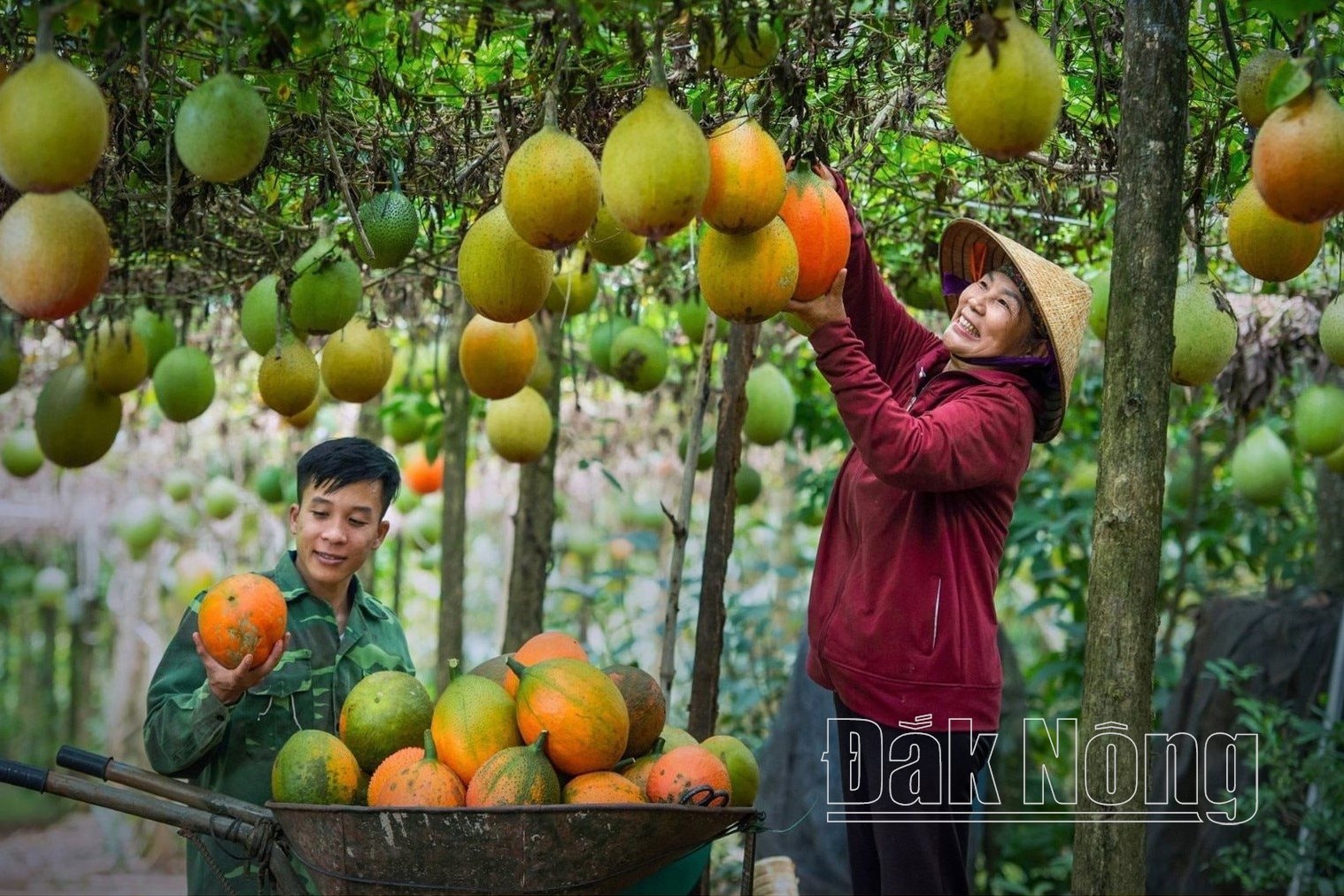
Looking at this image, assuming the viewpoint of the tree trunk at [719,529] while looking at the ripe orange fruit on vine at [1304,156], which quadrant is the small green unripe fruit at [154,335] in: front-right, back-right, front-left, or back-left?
back-right

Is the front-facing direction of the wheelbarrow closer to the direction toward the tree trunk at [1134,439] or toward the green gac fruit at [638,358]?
the tree trunk

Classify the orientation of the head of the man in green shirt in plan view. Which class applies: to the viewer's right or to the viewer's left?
to the viewer's left

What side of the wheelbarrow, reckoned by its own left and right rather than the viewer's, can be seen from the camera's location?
right

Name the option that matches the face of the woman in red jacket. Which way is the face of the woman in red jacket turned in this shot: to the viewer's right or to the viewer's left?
to the viewer's left

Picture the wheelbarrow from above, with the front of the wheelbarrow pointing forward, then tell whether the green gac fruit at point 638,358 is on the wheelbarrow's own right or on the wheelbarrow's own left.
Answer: on the wheelbarrow's own left
